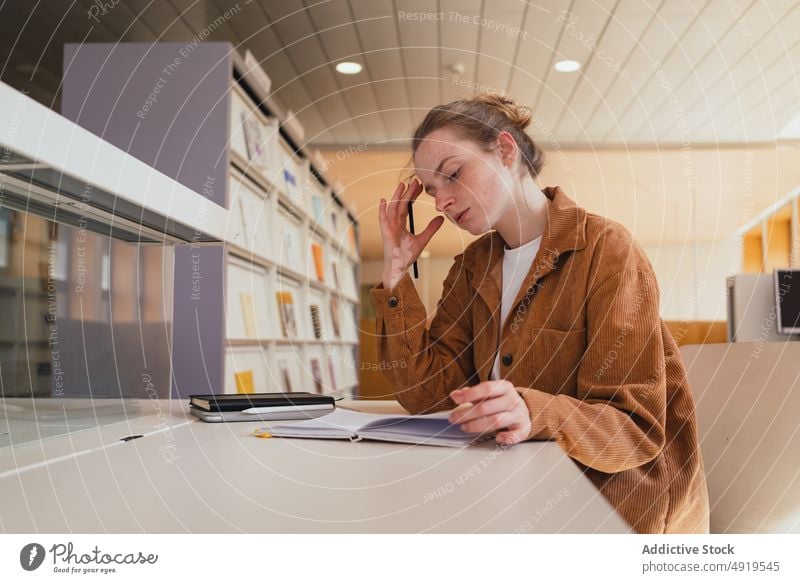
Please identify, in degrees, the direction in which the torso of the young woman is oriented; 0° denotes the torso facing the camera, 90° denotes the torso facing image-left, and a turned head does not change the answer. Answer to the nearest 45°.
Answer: approximately 45°

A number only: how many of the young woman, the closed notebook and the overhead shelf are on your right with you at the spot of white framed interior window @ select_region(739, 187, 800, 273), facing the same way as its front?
0

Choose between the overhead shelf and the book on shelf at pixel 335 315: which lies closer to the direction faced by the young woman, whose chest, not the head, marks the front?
the overhead shelf

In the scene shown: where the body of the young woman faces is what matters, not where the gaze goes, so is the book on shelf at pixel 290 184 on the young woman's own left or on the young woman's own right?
on the young woman's own right

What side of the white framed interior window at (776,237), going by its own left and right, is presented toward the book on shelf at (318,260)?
front

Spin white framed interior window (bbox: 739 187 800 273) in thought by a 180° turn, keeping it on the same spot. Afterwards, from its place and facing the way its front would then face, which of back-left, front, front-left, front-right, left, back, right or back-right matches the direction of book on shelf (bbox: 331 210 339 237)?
back

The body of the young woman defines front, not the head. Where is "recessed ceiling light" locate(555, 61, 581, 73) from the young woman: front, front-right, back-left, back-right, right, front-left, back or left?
back-right

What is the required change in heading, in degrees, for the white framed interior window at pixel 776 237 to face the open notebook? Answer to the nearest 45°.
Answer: approximately 45° to its left

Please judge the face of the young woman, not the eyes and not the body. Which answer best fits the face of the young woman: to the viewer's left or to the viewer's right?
to the viewer's left

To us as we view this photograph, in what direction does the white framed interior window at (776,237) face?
facing the viewer and to the left of the viewer

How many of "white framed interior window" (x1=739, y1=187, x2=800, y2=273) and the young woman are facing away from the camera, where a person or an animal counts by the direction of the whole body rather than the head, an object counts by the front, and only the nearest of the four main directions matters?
0

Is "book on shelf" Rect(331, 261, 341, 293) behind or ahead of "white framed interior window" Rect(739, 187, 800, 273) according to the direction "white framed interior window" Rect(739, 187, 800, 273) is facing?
ahead

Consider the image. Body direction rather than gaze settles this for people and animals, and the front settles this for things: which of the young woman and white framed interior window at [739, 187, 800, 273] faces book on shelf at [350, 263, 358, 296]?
the white framed interior window

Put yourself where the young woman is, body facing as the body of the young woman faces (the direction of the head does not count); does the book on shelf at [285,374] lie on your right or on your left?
on your right

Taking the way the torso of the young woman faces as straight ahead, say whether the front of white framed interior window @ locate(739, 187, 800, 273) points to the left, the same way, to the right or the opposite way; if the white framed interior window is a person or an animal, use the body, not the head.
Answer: the same way

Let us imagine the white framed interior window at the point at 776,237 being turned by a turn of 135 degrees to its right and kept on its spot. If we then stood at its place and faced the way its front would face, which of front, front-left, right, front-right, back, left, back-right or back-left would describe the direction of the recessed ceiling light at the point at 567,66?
back

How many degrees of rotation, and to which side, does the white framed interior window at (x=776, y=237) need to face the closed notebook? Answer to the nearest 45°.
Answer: approximately 45° to its left
